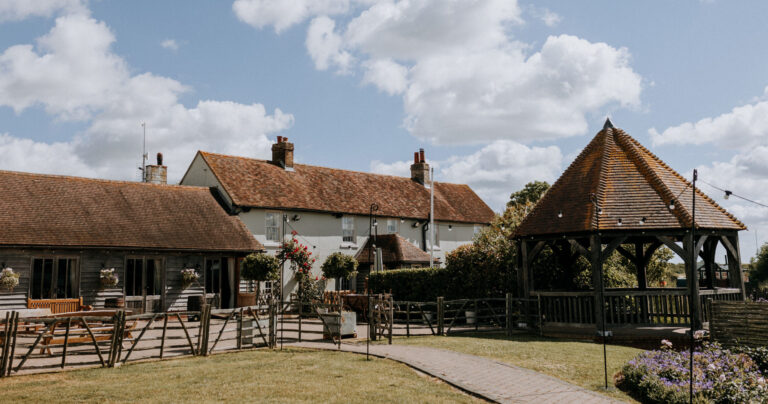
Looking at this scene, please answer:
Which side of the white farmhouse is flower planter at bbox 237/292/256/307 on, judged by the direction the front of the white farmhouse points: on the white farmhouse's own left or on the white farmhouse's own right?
on the white farmhouse's own right

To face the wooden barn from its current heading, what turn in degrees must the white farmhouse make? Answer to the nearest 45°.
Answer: approximately 90° to its right

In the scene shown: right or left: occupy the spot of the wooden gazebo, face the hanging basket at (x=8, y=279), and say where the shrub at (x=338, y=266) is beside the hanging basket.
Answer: right

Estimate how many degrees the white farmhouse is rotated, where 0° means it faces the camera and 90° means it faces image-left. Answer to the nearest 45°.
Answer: approximately 315°

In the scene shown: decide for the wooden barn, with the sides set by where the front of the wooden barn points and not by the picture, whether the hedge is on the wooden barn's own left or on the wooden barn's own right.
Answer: on the wooden barn's own left

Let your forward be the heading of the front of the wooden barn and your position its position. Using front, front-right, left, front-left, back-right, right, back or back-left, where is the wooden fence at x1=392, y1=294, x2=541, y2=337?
front-left

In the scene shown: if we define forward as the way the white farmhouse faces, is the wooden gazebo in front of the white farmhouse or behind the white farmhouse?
in front

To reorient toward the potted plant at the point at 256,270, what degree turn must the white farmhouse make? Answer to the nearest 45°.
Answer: approximately 45° to its right

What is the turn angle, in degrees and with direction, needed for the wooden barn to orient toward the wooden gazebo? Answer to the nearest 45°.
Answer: approximately 45° to its left

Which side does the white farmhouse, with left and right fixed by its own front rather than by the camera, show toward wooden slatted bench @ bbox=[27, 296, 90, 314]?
right

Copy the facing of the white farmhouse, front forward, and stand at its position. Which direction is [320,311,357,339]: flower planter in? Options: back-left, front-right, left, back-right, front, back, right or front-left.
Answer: front-right

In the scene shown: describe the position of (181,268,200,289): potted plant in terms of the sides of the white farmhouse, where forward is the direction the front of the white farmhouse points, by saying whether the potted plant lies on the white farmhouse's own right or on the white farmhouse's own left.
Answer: on the white farmhouse's own right

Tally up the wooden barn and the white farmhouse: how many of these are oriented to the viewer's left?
0
